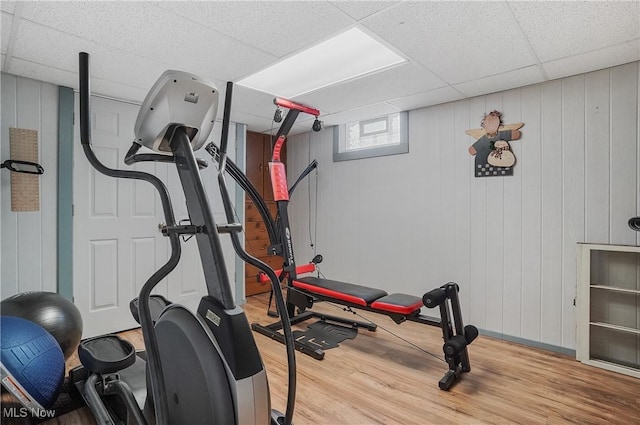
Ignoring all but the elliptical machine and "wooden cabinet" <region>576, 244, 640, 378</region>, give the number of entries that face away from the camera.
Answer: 0

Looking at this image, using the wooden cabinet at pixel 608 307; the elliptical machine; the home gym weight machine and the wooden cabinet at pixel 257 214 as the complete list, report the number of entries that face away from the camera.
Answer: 0

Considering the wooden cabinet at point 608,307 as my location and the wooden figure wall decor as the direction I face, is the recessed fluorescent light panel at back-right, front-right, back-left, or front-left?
front-left

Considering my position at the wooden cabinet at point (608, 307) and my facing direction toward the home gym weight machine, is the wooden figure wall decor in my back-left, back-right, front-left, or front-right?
front-right

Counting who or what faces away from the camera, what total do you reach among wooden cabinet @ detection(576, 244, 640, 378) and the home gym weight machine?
0

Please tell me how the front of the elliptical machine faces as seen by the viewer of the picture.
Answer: facing the viewer and to the right of the viewer

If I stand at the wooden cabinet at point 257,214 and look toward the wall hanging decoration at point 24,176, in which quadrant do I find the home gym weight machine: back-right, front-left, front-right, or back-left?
front-left

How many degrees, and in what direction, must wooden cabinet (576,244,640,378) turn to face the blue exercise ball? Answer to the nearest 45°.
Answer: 0° — it already faces it

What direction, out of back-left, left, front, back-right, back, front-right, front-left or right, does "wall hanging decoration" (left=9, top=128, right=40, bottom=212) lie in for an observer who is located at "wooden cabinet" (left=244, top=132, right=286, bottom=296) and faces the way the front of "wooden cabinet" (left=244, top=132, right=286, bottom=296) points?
right

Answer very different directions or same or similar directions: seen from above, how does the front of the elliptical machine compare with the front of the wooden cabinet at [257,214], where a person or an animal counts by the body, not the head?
same or similar directions

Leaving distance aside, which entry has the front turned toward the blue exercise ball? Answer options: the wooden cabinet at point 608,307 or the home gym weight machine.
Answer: the wooden cabinet

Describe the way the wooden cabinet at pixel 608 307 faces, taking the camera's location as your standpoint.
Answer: facing the viewer and to the left of the viewer

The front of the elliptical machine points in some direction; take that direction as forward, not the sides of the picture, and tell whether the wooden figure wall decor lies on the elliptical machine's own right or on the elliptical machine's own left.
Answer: on the elliptical machine's own left

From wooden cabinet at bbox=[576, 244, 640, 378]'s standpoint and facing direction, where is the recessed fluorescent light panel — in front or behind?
in front

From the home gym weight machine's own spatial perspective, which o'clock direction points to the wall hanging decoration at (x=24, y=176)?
The wall hanging decoration is roughly at 4 o'clock from the home gym weight machine.

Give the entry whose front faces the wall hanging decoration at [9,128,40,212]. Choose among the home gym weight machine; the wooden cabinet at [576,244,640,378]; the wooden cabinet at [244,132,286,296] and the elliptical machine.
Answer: the wooden cabinet at [576,244,640,378]

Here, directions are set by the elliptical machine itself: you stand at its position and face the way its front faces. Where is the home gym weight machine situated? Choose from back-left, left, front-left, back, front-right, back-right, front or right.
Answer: left

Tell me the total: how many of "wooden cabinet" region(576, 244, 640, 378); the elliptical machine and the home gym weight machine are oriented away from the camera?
0
